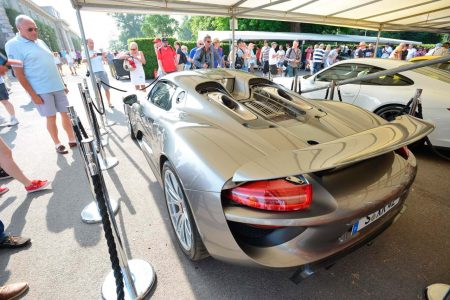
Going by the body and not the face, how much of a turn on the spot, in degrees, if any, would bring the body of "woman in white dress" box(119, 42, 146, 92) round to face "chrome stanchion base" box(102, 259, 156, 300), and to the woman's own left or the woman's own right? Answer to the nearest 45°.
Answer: approximately 45° to the woman's own left

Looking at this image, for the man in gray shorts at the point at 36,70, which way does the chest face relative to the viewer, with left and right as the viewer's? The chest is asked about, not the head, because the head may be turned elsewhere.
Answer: facing the viewer and to the right of the viewer

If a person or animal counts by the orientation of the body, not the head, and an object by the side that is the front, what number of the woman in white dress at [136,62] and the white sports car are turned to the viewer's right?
0

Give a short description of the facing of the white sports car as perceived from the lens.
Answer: facing away from the viewer and to the left of the viewer

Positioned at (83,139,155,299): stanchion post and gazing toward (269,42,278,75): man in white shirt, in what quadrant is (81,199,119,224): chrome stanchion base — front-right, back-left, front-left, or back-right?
front-left

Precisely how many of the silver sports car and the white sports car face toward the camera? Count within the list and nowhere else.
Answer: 0

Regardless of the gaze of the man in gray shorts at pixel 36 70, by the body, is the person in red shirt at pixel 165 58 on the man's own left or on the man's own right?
on the man's own left

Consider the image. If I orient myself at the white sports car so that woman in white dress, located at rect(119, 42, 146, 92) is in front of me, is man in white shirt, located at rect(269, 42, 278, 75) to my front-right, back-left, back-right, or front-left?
front-right

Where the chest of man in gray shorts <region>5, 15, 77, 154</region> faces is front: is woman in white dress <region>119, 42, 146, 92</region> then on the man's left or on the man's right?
on the man's left

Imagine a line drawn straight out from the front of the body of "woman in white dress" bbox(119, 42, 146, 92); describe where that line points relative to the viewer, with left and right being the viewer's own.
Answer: facing the viewer and to the left of the viewer

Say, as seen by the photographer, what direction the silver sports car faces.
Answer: facing away from the viewer and to the left of the viewer

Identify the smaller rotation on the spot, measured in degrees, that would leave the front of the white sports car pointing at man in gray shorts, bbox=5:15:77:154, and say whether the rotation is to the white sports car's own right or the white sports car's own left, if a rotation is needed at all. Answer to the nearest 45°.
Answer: approximately 90° to the white sports car's own left

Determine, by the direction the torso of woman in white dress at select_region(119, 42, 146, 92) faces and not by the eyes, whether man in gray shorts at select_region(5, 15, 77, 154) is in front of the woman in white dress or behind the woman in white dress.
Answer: in front
